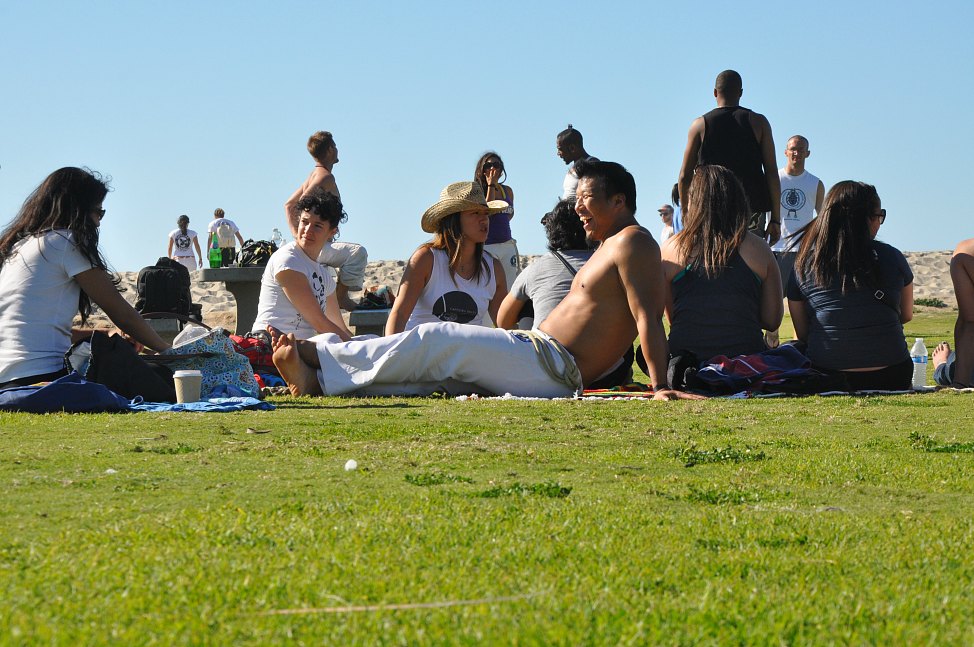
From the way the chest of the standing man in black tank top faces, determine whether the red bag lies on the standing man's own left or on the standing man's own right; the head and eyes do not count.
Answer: on the standing man's own left

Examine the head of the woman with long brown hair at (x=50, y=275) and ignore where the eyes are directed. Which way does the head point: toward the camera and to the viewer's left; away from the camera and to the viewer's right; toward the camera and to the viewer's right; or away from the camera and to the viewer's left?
away from the camera and to the viewer's right

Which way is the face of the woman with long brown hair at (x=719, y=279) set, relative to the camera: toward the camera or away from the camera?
away from the camera

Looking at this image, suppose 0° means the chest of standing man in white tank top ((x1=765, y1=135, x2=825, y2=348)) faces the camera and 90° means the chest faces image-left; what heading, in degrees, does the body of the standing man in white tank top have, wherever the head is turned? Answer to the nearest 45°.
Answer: approximately 0°

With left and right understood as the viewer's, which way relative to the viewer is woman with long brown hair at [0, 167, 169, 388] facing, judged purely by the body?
facing away from the viewer and to the right of the viewer

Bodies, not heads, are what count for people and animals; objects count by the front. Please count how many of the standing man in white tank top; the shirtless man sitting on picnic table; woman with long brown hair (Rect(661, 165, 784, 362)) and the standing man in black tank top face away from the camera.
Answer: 2

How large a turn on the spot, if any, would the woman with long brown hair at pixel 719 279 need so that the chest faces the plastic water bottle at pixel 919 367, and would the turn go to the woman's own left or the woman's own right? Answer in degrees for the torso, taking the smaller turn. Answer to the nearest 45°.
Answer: approximately 45° to the woman's own right

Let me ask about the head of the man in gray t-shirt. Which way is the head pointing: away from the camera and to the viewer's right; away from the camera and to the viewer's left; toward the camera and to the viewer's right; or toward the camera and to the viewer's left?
away from the camera and to the viewer's left

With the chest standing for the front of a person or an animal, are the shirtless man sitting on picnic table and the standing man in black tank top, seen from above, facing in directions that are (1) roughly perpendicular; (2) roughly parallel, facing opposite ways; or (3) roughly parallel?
roughly perpendicular
